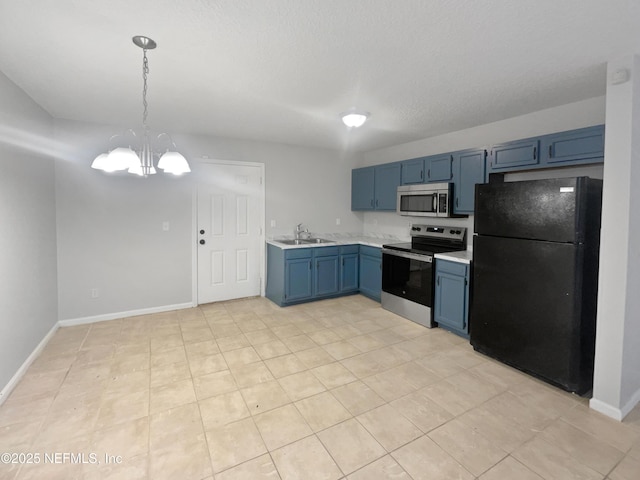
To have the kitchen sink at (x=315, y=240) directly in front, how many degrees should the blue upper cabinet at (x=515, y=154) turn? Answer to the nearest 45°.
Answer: approximately 45° to its right

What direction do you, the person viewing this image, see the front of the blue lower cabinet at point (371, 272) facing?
facing the viewer and to the left of the viewer

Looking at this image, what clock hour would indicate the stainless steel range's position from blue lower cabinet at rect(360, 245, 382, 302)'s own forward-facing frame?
The stainless steel range is roughly at 9 o'clock from the blue lower cabinet.

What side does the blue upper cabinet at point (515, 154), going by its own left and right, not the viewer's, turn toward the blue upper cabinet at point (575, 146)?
left

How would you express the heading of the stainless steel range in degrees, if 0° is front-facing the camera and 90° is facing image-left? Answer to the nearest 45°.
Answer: approximately 45°

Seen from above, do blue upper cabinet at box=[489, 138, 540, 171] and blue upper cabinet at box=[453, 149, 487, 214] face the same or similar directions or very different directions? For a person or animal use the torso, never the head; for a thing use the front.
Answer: same or similar directions

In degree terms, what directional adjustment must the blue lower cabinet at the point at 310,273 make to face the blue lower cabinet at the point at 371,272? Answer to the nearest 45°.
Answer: approximately 45° to its left

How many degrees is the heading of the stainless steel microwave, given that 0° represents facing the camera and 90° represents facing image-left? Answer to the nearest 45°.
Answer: approximately 45°

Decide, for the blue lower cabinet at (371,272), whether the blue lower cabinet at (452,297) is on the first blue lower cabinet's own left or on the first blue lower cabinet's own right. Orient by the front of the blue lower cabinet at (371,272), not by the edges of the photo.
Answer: on the first blue lower cabinet's own left

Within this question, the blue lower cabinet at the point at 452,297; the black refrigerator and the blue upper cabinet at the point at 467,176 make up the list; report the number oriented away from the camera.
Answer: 0

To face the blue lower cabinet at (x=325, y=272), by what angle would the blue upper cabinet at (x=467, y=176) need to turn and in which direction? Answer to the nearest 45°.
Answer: approximately 45° to its right
